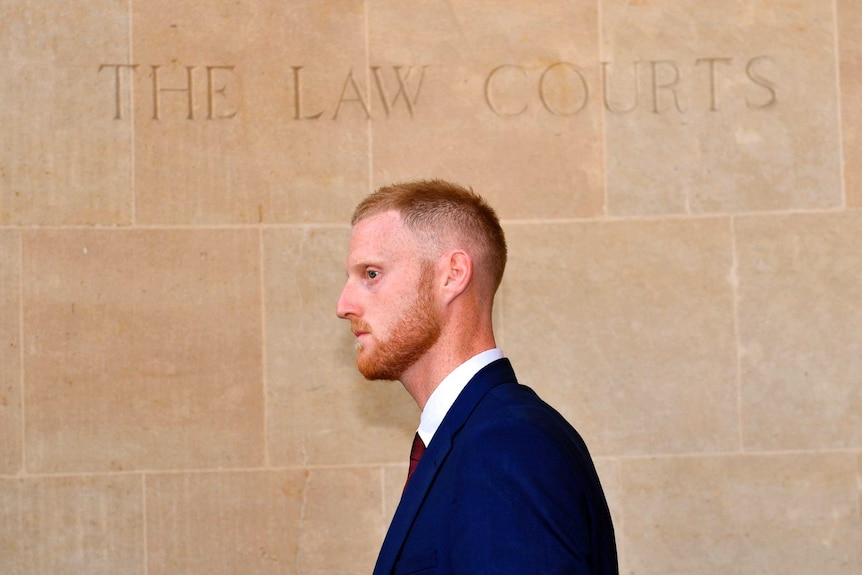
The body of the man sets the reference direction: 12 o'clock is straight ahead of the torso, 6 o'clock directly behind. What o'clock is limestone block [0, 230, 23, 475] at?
The limestone block is roughly at 2 o'clock from the man.

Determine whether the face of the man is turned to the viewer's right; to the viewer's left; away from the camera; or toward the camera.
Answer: to the viewer's left

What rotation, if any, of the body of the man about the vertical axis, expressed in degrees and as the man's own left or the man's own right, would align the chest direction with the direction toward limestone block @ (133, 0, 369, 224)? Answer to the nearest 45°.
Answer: approximately 90° to the man's own right

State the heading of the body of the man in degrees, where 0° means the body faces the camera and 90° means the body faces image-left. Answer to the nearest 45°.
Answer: approximately 90°

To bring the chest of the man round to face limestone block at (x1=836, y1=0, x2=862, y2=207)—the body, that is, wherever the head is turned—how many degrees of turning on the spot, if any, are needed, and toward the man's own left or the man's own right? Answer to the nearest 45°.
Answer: approximately 135° to the man's own right

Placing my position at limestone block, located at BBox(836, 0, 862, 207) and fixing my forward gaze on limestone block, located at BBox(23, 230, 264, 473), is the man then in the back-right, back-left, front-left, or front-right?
front-left

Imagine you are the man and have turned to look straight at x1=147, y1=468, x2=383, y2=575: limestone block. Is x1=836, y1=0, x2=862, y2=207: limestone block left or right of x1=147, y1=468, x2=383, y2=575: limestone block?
right

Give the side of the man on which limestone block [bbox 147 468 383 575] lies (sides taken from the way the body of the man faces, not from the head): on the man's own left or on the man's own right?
on the man's own right

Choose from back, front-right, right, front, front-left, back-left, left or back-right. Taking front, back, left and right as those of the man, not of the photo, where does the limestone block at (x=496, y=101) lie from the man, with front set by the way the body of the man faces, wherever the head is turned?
right

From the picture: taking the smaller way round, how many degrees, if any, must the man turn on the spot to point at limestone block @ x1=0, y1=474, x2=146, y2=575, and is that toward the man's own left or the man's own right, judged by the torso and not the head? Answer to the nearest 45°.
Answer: approximately 45° to the man's own right

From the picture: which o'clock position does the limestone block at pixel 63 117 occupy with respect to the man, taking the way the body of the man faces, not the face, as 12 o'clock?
The limestone block is roughly at 2 o'clock from the man.
